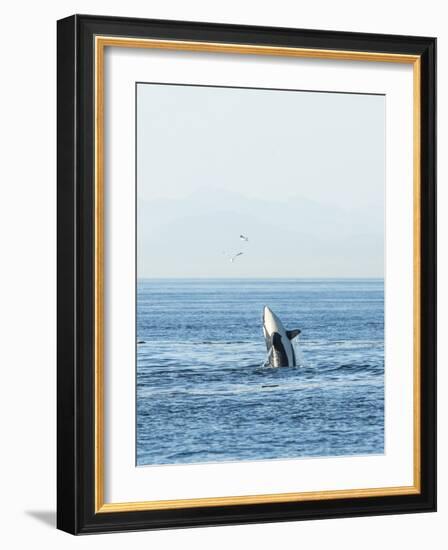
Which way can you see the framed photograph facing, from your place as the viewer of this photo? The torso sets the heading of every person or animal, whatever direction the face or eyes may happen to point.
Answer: facing the viewer and to the right of the viewer
